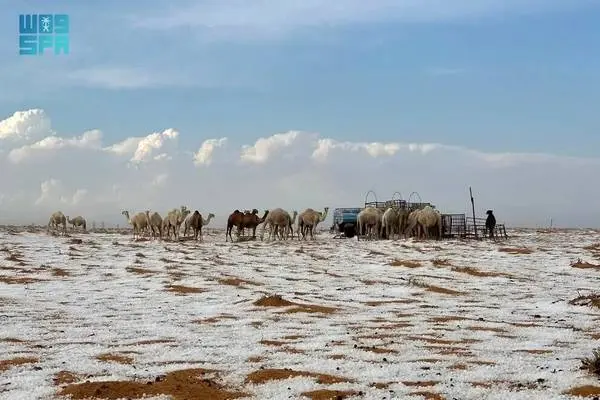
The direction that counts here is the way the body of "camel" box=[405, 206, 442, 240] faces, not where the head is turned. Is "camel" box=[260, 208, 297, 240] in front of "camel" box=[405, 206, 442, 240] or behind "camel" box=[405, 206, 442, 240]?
in front

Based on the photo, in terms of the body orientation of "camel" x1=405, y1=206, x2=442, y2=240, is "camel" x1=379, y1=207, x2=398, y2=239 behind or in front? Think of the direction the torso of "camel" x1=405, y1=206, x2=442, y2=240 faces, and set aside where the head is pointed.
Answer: in front
